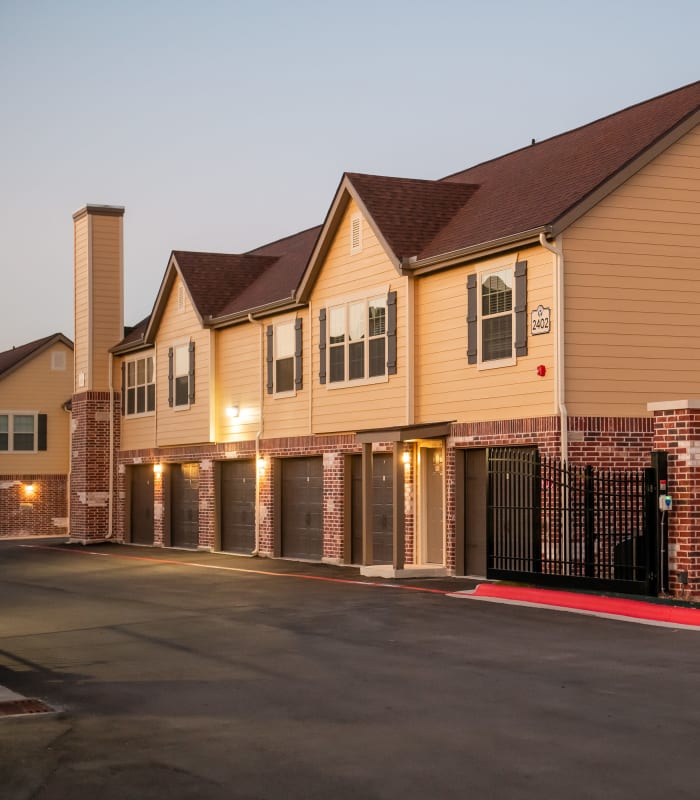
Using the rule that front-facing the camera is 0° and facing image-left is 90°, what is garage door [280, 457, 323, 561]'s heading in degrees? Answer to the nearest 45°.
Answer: approximately 45°

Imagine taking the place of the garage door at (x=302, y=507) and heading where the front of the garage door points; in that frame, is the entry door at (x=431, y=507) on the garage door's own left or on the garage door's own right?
on the garage door's own left
